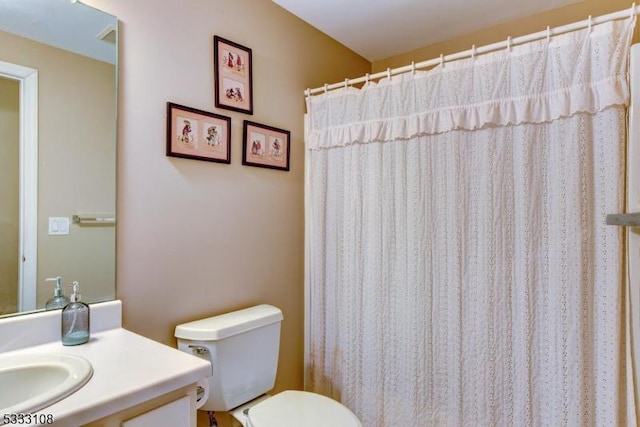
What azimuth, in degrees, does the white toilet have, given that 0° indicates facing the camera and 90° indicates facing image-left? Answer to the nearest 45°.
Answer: approximately 315°

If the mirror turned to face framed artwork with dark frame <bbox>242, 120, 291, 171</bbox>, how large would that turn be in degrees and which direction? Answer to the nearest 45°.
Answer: approximately 45° to its left

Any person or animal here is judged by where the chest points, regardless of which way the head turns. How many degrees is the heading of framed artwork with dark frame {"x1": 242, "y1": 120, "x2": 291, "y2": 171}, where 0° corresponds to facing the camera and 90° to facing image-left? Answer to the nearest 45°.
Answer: approximately 315°

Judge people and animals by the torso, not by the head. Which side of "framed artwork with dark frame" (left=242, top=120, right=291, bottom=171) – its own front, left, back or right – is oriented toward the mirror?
right

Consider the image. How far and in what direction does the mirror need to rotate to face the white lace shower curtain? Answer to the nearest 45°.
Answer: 0° — it already faces it

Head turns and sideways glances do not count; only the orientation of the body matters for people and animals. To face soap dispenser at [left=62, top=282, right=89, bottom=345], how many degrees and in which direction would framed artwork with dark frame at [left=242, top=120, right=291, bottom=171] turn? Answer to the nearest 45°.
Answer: approximately 90° to its right
